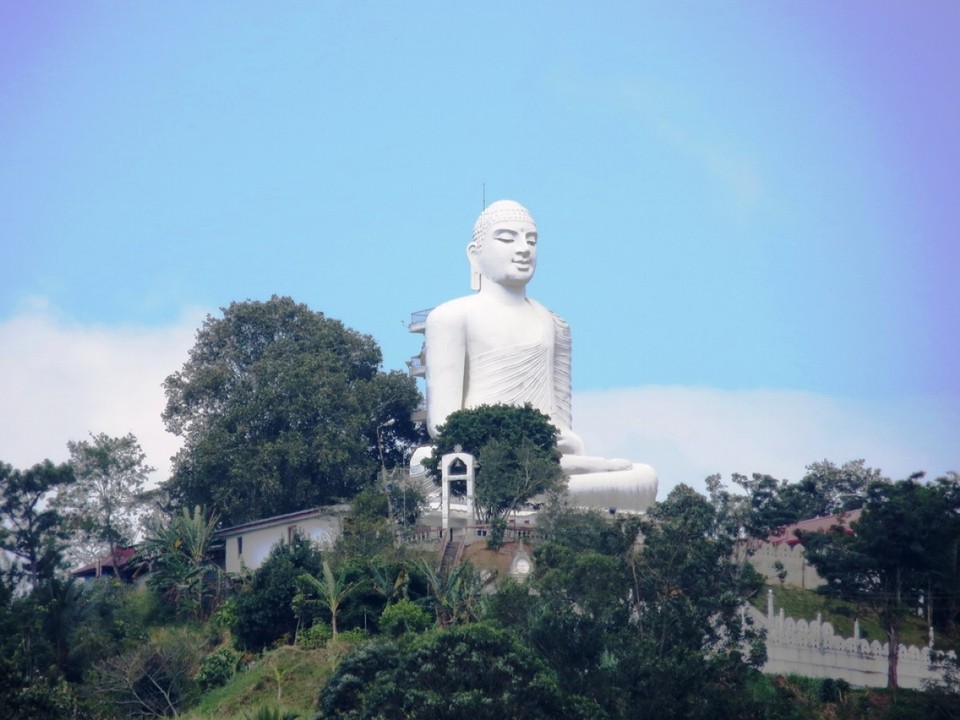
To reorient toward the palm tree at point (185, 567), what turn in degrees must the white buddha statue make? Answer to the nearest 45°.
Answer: approximately 90° to its right

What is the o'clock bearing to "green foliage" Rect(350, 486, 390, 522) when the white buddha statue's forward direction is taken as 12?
The green foliage is roughly at 2 o'clock from the white buddha statue.

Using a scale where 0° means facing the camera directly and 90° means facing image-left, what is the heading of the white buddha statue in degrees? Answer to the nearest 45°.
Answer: approximately 315°

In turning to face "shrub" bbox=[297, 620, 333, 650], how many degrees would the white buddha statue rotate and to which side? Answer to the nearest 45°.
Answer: approximately 45° to its right

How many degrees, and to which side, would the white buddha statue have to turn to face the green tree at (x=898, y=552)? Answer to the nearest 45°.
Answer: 0° — it already faces it

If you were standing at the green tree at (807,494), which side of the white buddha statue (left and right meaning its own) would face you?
left

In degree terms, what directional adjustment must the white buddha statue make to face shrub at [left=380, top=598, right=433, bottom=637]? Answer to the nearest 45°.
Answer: approximately 45° to its right

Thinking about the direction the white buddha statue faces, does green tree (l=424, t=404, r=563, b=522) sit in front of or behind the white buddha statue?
in front

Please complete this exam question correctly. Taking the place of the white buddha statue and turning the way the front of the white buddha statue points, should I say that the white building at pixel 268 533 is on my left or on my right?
on my right

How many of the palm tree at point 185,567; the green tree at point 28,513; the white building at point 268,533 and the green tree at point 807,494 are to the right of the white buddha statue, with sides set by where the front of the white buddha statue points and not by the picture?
3
